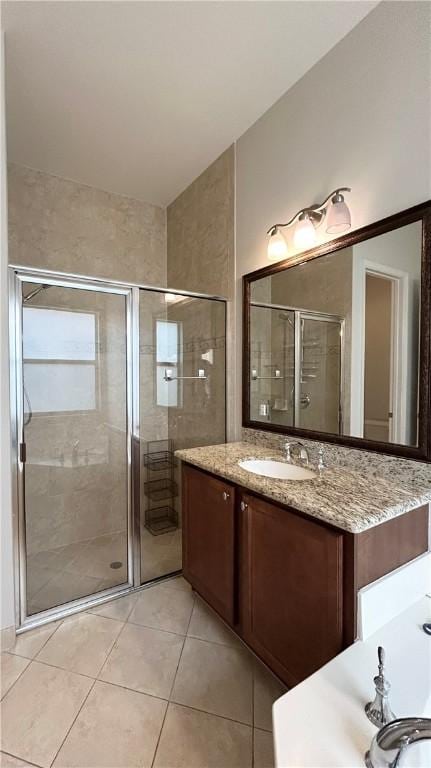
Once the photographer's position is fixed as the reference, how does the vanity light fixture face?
facing the viewer and to the left of the viewer

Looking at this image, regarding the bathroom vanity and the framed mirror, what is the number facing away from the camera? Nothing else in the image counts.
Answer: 0

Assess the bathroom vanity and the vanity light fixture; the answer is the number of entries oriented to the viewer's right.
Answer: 0

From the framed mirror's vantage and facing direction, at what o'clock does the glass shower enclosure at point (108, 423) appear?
The glass shower enclosure is roughly at 2 o'clock from the framed mirror.

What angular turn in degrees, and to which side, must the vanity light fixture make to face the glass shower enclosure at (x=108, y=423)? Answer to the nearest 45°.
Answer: approximately 45° to its right

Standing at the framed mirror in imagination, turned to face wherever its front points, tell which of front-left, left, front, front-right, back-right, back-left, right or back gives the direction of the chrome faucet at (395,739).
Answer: front-left

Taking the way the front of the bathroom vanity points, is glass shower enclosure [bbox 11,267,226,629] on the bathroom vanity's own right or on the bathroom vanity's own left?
on the bathroom vanity's own right
